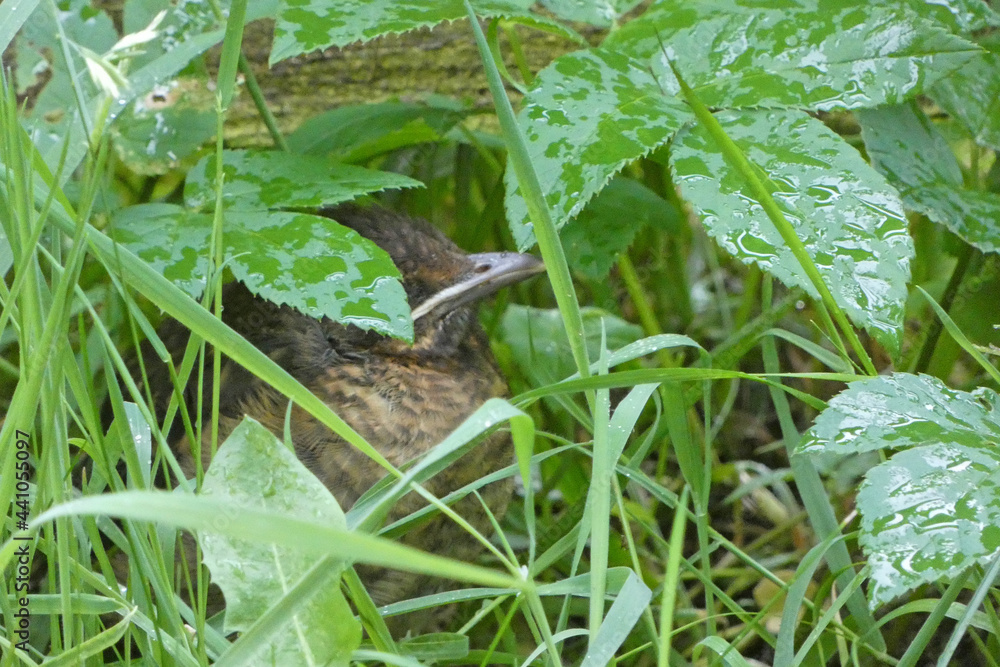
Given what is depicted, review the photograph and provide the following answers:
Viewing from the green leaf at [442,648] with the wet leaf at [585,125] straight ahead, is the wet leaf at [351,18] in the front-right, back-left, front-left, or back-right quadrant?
front-left

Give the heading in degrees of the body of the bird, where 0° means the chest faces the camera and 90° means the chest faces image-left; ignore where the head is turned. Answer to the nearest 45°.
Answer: approximately 270°

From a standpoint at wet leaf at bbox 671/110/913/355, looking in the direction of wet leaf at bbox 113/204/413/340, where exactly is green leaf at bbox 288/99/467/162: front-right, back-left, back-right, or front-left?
front-right

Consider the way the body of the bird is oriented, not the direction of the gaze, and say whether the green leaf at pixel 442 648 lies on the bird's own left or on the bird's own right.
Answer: on the bird's own right

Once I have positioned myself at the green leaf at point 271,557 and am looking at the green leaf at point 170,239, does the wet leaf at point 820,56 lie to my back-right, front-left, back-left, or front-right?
front-right

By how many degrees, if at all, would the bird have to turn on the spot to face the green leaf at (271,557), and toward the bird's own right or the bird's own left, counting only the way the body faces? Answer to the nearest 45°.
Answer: approximately 90° to the bird's own right

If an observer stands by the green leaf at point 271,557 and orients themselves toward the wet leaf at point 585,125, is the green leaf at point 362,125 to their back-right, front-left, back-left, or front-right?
front-left
